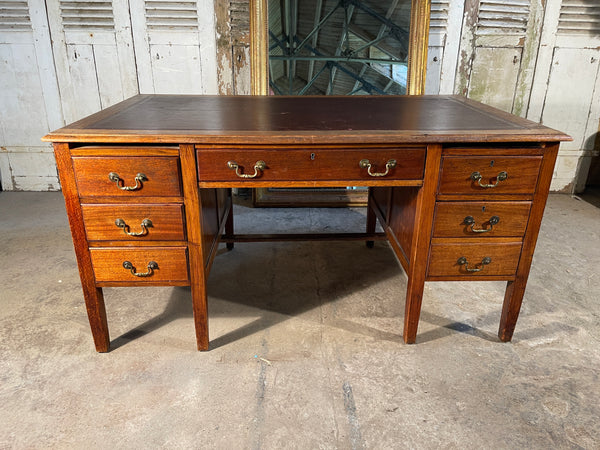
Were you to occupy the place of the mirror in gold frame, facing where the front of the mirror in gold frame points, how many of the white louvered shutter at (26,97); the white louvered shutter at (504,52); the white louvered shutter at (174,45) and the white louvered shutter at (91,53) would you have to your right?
3

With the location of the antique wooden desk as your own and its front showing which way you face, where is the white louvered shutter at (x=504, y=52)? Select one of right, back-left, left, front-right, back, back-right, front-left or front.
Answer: back-left

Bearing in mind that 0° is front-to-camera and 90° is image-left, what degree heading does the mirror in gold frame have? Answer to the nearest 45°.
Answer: approximately 0°

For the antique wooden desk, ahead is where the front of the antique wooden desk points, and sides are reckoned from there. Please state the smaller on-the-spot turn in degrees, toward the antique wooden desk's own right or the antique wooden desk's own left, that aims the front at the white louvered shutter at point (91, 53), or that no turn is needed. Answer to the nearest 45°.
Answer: approximately 135° to the antique wooden desk's own right

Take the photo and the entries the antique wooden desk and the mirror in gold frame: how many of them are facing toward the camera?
2

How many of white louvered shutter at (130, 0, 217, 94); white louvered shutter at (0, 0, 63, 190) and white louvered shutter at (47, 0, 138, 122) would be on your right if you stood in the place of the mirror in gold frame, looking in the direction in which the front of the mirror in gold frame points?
3

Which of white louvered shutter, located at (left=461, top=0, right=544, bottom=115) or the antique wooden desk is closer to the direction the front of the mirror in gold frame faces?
the antique wooden desk

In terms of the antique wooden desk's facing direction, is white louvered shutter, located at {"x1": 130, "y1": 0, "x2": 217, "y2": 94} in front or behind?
behind

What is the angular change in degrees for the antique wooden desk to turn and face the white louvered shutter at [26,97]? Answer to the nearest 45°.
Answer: approximately 135° to its right

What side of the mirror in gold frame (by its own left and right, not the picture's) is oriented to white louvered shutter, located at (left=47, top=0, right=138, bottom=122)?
right

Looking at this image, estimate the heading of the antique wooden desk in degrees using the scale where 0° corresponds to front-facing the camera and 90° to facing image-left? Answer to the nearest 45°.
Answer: approximately 0°
